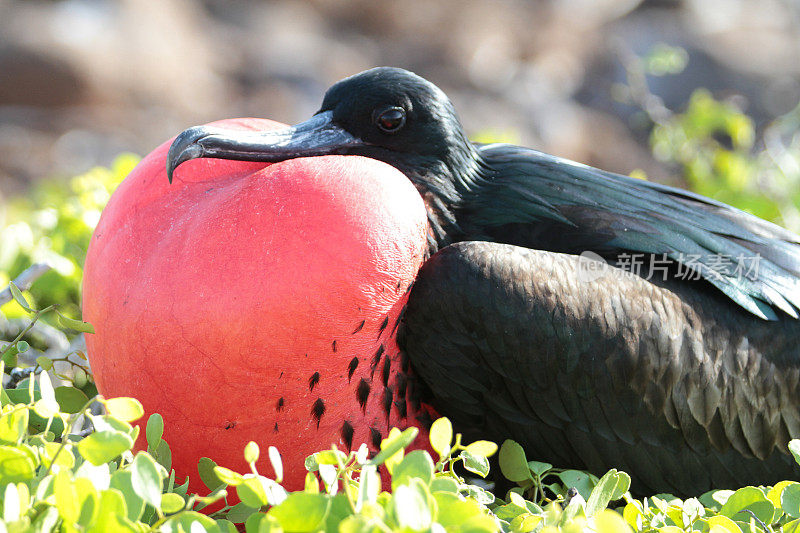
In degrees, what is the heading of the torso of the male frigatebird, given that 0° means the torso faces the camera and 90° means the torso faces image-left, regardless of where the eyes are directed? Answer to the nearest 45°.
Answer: approximately 90°
